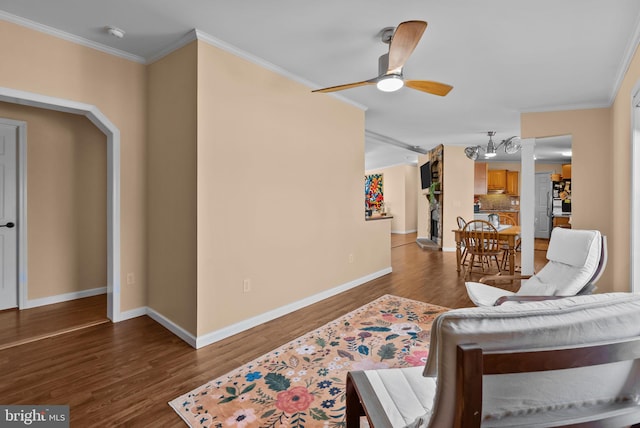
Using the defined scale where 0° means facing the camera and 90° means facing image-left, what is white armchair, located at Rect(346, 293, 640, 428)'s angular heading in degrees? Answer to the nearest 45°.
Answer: approximately 135°

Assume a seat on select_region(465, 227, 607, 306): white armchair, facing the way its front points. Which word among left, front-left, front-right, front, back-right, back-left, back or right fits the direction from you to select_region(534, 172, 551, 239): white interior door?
back-right

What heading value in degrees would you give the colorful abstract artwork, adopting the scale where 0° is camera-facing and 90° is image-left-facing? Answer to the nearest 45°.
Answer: approximately 0°

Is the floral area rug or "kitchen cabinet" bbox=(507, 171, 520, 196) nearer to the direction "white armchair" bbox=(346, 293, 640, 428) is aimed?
the floral area rug

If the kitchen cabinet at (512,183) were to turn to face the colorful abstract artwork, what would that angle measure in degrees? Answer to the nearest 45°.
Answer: approximately 90° to its right

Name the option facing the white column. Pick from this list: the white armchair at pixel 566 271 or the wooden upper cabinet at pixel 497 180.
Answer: the wooden upper cabinet

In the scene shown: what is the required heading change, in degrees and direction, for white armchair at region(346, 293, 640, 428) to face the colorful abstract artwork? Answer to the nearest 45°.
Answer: approximately 45° to its right

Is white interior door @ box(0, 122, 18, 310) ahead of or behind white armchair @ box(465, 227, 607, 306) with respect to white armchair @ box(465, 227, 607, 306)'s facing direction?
ahead

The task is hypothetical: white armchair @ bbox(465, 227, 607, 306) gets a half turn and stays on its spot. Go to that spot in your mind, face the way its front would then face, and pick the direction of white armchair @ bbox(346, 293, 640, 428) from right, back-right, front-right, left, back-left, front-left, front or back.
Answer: back-right

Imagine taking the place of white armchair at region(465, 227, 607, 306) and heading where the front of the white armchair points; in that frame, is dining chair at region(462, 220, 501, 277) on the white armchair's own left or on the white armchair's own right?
on the white armchair's own right

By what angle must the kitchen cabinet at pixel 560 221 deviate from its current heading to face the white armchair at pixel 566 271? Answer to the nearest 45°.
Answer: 0° — it already faces it

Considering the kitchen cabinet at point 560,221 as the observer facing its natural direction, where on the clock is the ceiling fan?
The ceiling fan is roughly at 12 o'clock from the kitchen cabinet.

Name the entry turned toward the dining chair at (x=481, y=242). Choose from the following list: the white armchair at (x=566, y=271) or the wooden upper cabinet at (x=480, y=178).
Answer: the wooden upper cabinet

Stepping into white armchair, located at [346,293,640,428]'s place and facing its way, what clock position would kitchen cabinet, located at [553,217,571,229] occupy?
The kitchen cabinet is roughly at 2 o'clock from the white armchair.

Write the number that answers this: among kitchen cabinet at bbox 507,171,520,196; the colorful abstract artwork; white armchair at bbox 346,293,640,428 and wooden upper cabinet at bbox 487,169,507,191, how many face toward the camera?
3
